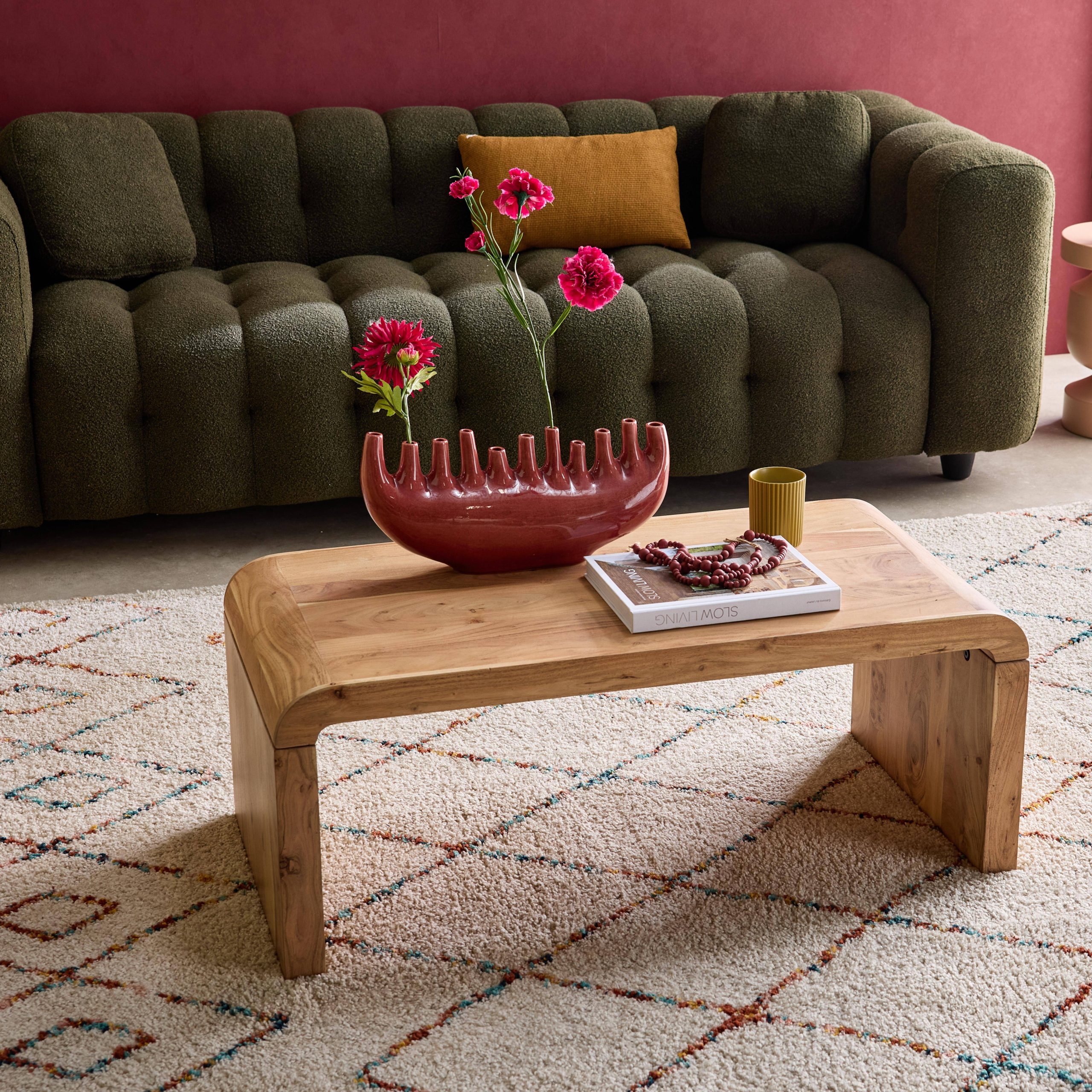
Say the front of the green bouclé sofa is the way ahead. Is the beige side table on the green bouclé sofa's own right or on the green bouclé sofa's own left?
on the green bouclé sofa's own left

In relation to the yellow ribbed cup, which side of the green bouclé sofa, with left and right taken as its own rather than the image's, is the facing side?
front

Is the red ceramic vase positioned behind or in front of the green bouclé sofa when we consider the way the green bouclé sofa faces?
in front

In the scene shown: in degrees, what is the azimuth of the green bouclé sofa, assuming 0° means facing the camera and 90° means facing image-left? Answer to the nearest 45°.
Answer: approximately 0°

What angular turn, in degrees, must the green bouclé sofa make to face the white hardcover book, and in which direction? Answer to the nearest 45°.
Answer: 0° — it already faces it

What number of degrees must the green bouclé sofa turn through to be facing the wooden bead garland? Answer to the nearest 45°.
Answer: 0° — it already faces it

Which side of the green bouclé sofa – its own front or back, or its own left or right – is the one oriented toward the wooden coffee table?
front
